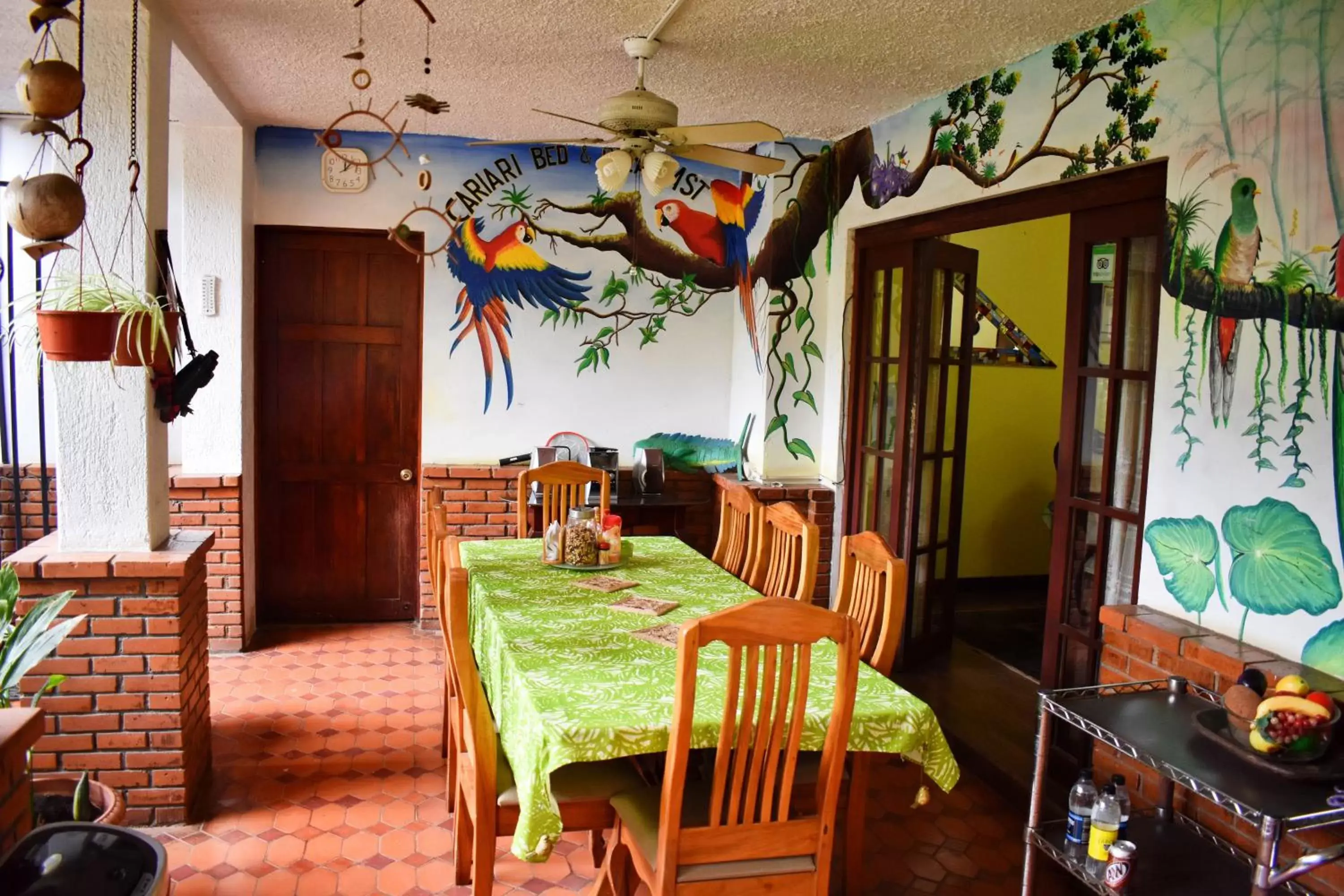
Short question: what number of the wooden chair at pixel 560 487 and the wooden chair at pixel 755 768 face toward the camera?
1

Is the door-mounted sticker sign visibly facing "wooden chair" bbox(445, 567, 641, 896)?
yes

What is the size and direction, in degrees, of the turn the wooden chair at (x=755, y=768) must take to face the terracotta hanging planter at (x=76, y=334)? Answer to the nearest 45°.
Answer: approximately 45° to its left

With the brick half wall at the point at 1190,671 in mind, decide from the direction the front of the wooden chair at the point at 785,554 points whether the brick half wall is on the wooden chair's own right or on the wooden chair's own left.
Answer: on the wooden chair's own left

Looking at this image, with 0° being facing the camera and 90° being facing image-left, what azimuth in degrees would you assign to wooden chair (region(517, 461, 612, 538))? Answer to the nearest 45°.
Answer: approximately 0°

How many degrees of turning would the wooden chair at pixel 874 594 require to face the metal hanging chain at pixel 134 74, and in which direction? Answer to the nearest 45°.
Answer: approximately 45° to its right

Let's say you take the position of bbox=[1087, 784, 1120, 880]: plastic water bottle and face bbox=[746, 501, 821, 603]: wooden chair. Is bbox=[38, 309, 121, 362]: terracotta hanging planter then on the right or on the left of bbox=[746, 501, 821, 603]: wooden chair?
left

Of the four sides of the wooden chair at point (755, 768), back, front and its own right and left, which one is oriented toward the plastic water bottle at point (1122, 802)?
right

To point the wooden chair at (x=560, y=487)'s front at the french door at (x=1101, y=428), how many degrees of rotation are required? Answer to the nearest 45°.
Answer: approximately 45° to its left

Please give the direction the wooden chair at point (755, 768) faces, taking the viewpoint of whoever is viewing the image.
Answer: facing away from the viewer and to the left of the viewer

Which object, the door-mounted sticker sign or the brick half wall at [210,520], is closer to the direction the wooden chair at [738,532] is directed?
the brick half wall

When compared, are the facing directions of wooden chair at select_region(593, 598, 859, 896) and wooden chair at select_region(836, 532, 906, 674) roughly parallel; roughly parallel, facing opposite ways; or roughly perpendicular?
roughly perpendicular
